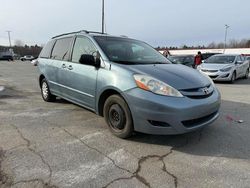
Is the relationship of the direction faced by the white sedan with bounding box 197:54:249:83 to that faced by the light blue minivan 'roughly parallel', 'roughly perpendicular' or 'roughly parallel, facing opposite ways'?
roughly perpendicular

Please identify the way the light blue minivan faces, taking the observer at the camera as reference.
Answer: facing the viewer and to the right of the viewer

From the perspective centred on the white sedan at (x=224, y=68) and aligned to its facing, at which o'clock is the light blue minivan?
The light blue minivan is roughly at 11 o'clock from the white sedan.

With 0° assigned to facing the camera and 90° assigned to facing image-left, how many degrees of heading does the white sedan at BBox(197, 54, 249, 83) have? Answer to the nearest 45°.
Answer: approximately 45°

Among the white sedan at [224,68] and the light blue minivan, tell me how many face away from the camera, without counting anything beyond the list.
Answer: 0

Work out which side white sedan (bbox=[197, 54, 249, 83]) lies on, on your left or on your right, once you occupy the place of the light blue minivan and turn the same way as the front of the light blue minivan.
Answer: on your left
